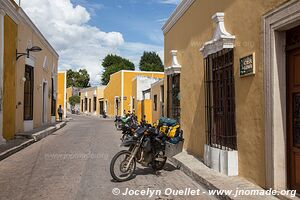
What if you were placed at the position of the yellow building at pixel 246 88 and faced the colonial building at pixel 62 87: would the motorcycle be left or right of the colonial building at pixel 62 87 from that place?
left

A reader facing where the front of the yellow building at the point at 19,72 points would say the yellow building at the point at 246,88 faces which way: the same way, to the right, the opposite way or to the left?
the opposite way

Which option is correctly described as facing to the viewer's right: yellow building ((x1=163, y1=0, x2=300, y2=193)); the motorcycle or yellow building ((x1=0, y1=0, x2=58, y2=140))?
yellow building ((x1=0, y1=0, x2=58, y2=140))

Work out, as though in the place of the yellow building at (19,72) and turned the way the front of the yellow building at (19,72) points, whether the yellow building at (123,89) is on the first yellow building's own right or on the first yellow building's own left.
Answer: on the first yellow building's own left

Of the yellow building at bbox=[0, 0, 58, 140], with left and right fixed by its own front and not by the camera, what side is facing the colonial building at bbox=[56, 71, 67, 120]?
left

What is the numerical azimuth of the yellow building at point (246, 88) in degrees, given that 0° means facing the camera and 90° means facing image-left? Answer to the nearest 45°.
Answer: approximately 45°

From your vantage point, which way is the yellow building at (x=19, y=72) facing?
to the viewer's right

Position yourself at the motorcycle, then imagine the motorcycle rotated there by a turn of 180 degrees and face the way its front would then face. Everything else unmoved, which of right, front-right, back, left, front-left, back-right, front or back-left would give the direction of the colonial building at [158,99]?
front-left

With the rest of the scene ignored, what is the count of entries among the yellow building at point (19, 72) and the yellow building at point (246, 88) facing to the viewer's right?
1
